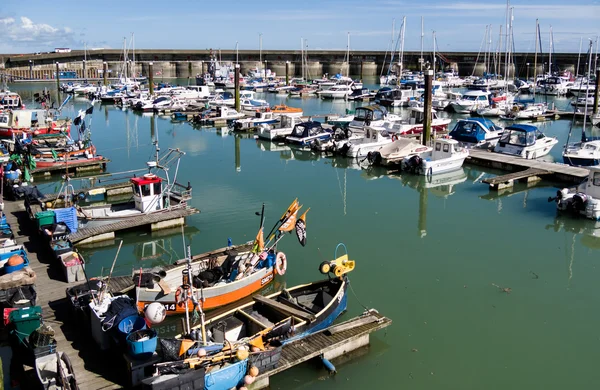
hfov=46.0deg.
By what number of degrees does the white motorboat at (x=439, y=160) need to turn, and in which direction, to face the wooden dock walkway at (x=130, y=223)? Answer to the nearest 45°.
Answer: approximately 180°

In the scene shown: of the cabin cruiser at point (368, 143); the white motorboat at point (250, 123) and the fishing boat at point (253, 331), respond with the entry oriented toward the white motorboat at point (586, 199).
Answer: the fishing boat

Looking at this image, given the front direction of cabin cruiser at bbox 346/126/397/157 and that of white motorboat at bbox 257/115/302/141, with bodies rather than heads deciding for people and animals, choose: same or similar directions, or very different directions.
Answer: same or similar directions

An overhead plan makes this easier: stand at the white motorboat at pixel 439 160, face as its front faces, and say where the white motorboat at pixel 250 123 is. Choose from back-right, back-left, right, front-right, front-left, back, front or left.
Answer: left

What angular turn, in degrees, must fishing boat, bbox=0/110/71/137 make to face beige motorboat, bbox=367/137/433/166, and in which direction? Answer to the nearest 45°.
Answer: approximately 45° to its right

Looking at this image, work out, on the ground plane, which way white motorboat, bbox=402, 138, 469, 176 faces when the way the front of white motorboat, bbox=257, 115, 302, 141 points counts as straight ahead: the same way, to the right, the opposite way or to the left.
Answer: the same way

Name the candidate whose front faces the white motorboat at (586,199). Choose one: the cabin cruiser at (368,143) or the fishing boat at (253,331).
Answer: the fishing boat

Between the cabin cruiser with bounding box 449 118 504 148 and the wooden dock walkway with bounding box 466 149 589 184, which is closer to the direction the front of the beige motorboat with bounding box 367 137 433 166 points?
the cabin cruiser

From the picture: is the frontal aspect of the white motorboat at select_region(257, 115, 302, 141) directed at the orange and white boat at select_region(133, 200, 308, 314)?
no

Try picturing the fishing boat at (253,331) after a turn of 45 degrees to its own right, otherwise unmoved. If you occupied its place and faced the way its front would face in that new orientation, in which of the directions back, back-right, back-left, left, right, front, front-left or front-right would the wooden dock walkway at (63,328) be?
back

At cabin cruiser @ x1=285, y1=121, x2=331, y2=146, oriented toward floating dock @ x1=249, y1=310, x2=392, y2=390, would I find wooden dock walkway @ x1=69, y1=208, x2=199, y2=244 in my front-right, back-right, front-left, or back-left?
front-right

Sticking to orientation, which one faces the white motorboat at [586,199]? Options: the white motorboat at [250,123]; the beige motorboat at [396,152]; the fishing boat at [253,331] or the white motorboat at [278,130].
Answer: the fishing boat

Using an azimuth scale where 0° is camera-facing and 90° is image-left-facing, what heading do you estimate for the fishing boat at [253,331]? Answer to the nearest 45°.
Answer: approximately 225°
